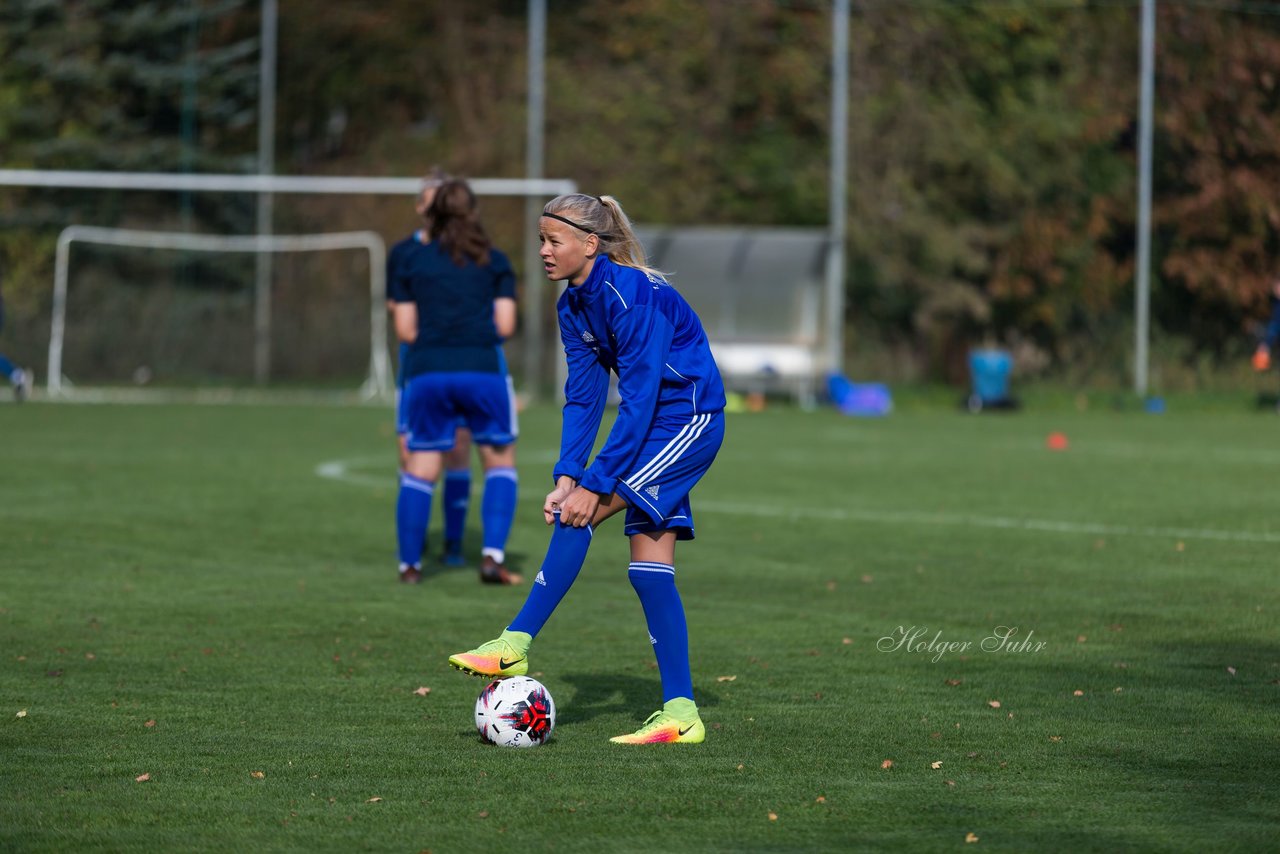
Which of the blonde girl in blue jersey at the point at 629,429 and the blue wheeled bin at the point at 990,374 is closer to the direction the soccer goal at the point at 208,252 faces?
the blonde girl in blue jersey

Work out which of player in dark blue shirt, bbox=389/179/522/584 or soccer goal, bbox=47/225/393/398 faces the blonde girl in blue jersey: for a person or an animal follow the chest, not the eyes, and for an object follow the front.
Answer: the soccer goal

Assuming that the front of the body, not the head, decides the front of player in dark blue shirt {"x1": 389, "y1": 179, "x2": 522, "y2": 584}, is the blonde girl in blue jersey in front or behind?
behind

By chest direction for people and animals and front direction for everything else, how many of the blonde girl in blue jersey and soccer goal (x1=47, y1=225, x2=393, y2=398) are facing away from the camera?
0

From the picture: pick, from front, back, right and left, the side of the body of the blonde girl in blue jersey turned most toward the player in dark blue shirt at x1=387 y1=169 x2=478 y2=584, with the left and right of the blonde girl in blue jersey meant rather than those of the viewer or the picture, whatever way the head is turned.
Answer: right

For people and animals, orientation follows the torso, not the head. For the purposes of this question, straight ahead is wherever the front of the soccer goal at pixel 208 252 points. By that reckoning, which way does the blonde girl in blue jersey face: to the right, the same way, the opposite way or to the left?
to the right

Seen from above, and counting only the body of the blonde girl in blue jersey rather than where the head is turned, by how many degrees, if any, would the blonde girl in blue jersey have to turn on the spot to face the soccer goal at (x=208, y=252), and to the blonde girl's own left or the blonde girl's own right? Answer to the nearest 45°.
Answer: approximately 90° to the blonde girl's own right

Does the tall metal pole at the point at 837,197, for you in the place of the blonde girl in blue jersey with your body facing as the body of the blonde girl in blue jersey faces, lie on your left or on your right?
on your right

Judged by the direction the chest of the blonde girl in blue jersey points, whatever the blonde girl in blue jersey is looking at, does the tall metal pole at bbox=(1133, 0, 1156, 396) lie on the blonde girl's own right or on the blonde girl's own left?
on the blonde girl's own right

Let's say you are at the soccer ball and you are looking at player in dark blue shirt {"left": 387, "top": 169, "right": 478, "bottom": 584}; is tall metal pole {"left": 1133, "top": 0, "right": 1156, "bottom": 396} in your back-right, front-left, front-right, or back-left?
front-right

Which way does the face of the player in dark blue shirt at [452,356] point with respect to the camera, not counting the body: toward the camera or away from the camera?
away from the camera

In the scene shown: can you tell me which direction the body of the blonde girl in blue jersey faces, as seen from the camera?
to the viewer's left

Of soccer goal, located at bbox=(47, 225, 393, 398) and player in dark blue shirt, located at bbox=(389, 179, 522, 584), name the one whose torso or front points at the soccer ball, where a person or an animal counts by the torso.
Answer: the soccer goal

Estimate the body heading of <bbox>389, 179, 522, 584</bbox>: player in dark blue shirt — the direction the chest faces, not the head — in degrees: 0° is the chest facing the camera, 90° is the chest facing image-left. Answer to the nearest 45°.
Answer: approximately 180°

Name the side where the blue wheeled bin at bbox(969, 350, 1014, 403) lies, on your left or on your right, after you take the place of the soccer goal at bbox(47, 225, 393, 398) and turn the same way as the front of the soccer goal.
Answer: on your left

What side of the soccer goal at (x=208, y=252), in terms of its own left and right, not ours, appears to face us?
front
